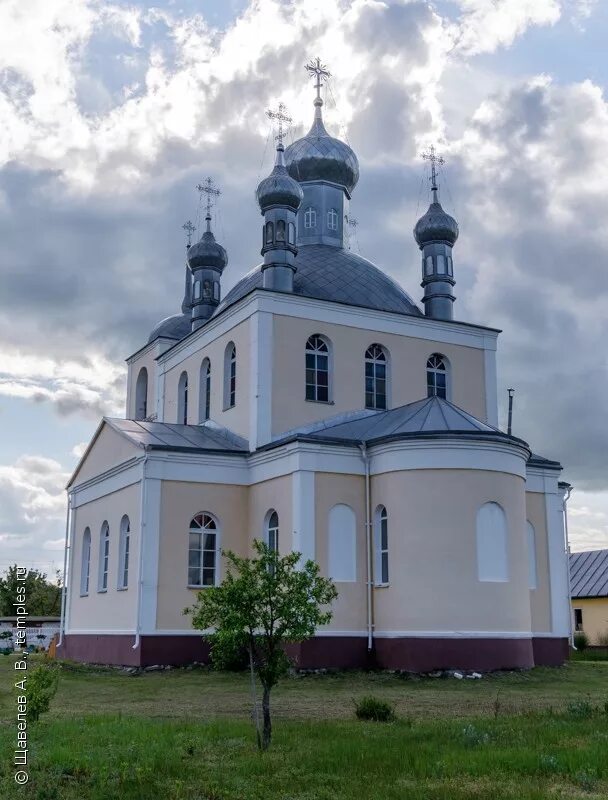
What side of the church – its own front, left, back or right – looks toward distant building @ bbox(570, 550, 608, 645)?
right

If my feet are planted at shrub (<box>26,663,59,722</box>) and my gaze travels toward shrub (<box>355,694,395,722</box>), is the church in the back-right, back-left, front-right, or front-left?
front-left

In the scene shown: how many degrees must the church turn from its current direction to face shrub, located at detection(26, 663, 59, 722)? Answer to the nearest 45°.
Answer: approximately 135° to its left

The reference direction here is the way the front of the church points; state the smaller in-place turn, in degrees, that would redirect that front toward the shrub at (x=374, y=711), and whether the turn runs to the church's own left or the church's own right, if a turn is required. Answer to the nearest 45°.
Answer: approximately 135° to the church's own left

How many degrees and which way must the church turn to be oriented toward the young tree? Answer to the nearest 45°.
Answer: approximately 135° to its left

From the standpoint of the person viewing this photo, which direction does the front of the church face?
facing away from the viewer and to the left of the viewer

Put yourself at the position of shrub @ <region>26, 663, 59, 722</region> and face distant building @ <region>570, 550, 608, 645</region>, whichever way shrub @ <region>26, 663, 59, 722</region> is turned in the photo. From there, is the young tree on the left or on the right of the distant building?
right

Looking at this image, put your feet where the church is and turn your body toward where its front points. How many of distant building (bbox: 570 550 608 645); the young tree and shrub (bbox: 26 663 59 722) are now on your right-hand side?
1

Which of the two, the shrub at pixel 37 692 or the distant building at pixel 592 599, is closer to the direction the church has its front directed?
the distant building

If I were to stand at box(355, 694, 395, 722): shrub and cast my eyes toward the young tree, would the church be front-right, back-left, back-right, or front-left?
back-right
